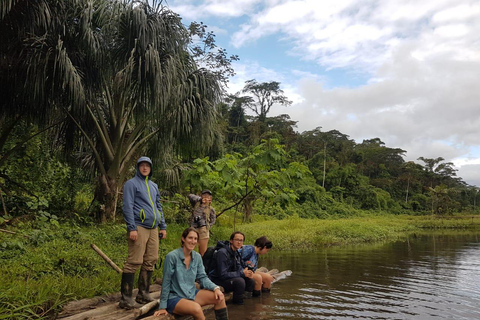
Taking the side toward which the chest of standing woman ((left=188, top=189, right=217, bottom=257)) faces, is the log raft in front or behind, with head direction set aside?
in front

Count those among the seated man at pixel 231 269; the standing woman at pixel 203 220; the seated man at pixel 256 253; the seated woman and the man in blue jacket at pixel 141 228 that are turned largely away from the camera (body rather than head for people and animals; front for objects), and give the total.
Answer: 0

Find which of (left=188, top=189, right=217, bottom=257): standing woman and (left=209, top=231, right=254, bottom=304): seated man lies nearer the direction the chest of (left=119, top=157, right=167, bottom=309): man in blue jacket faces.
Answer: the seated man

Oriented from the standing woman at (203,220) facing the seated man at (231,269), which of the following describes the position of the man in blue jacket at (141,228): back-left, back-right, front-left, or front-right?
front-right

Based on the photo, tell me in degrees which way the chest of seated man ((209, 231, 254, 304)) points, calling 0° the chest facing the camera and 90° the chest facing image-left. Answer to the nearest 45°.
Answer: approximately 315°

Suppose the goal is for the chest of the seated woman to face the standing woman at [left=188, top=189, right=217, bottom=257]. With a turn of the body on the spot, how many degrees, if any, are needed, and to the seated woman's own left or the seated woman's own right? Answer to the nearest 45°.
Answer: approximately 135° to the seated woman's own left

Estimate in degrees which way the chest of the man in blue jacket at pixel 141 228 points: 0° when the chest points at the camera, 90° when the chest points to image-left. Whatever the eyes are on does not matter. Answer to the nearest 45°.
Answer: approximately 315°

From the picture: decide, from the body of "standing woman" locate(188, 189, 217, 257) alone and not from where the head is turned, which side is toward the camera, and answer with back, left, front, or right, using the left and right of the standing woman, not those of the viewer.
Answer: front

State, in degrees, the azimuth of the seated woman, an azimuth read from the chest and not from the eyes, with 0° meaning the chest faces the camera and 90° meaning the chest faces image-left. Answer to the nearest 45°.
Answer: approximately 315°

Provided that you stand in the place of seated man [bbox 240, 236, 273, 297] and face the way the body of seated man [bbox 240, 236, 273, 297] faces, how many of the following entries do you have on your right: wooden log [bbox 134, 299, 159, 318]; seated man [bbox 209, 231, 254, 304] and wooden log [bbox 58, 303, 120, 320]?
3
